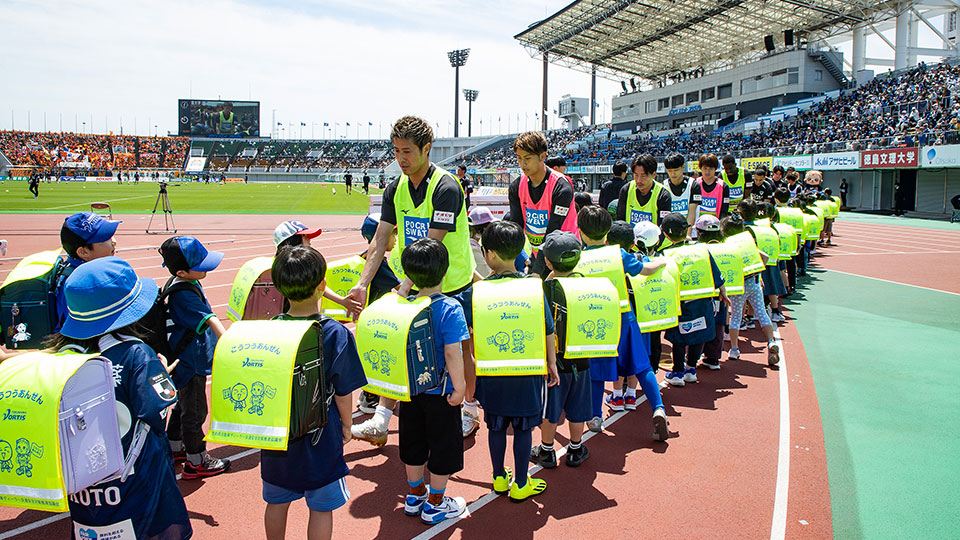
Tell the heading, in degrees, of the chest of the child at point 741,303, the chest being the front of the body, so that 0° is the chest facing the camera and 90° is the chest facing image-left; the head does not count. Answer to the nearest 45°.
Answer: approximately 135°

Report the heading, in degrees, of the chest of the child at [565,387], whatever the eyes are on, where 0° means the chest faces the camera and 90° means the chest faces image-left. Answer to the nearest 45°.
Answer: approximately 135°

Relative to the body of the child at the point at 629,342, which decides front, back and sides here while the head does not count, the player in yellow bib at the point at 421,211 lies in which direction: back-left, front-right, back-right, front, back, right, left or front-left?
left

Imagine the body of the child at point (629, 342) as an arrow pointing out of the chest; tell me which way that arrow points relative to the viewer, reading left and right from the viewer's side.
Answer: facing away from the viewer and to the left of the viewer

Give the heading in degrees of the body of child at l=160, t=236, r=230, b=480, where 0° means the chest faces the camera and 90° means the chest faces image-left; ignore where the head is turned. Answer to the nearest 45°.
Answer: approximately 270°

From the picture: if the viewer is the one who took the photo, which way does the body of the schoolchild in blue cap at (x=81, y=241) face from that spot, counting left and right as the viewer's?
facing to the right of the viewer

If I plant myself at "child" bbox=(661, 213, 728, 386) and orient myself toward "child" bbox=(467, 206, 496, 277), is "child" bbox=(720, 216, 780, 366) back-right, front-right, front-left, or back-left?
back-right

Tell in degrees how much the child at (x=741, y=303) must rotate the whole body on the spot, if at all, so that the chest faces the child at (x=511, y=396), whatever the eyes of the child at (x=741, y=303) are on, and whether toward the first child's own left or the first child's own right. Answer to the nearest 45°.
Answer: approximately 135° to the first child's own left

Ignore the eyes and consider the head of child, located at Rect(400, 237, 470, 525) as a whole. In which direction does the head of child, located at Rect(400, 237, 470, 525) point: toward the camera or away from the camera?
away from the camera

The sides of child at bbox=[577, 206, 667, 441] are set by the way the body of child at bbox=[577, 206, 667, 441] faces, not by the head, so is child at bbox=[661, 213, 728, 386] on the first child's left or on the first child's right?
on the first child's right

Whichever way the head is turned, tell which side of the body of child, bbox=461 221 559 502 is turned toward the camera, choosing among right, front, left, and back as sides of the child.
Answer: back

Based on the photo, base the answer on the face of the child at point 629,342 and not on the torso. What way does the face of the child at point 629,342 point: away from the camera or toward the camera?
away from the camera

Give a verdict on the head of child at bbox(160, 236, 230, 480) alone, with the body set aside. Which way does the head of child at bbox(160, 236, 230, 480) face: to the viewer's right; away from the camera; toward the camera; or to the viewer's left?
to the viewer's right
